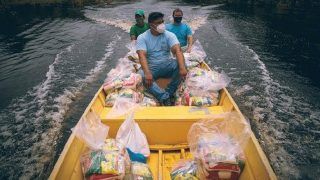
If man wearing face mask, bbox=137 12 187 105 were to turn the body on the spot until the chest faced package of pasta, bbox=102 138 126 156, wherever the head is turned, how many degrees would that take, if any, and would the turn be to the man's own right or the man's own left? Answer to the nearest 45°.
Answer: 0° — they already face it

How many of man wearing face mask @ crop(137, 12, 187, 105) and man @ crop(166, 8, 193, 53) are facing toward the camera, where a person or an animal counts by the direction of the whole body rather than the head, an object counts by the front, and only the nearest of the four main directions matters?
2

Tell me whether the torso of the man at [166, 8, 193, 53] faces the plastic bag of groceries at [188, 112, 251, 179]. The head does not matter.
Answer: yes

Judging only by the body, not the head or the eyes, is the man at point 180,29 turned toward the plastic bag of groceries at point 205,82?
yes

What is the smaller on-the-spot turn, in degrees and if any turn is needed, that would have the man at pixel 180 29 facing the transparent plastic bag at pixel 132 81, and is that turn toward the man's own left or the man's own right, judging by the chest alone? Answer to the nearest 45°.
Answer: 0° — they already face it

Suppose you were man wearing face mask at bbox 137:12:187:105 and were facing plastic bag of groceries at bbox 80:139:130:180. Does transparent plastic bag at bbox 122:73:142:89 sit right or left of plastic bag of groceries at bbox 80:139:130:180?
right

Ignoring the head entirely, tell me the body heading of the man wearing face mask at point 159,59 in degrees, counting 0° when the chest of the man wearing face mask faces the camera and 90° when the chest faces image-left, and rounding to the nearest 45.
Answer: approximately 0°

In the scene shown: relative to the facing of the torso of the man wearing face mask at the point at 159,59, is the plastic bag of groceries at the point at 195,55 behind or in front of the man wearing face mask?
behind
